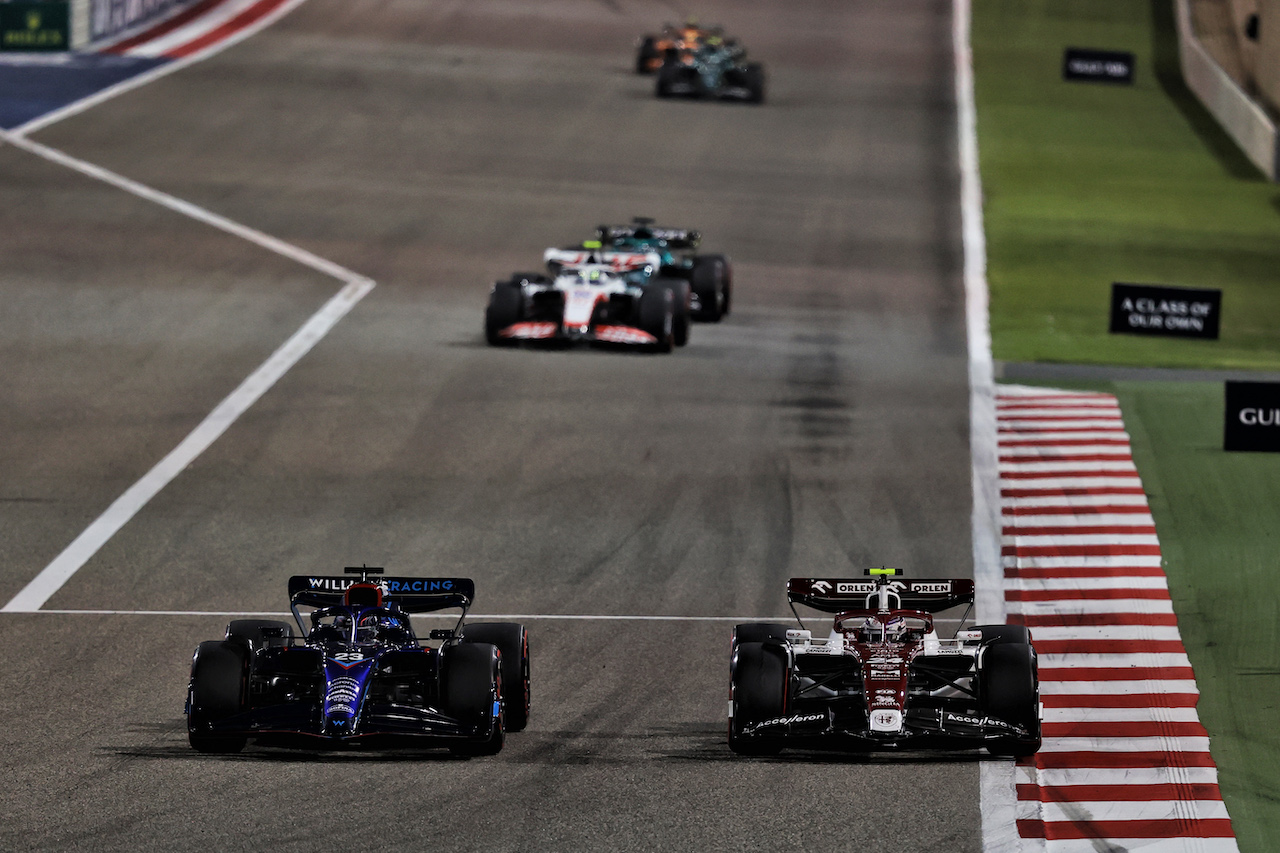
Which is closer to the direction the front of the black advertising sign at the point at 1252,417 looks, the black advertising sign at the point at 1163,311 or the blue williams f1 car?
the blue williams f1 car

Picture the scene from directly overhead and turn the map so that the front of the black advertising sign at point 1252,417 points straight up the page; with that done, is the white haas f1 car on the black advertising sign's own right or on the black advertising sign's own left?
on the black advertising sign's own right

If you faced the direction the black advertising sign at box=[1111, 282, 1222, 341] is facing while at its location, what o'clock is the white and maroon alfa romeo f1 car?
The white and maroon alfa romeo f1 car is roughly at 12 o'clock from the black advertising sign.

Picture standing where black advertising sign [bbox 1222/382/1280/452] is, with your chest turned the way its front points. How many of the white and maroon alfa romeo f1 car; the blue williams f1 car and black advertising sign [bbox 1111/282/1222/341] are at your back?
1

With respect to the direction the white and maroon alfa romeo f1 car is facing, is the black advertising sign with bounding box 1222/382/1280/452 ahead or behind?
behind
